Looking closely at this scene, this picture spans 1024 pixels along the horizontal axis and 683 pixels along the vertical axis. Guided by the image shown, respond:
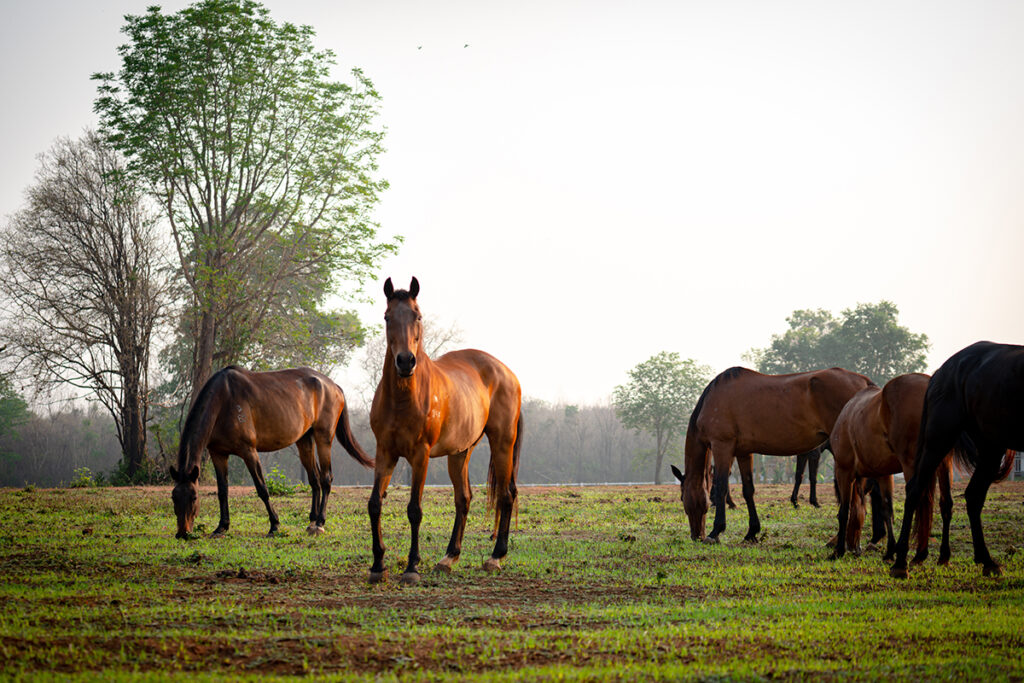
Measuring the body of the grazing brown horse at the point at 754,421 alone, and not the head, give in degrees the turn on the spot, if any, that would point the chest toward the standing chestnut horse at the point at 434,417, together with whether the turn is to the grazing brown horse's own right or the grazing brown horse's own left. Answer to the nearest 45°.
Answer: approximately 45° to the grazing brown horse's own left

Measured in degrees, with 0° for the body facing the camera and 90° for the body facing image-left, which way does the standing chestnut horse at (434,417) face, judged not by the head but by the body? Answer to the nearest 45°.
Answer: approximately 45°

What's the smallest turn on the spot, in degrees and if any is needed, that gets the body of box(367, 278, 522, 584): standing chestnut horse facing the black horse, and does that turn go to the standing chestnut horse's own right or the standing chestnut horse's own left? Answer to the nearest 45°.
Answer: approximately 135° to the standing chestnut horse's own left

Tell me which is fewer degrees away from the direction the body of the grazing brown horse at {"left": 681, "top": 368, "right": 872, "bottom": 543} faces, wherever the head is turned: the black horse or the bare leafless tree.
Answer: the bare leafless tree

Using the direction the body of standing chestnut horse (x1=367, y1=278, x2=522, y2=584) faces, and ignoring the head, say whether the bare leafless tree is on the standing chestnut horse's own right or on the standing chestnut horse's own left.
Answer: on the standing chestnut horse's own right

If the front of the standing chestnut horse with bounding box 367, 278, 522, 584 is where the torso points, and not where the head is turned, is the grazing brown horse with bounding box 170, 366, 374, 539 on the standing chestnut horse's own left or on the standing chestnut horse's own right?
on the standing chestnut horse's own right

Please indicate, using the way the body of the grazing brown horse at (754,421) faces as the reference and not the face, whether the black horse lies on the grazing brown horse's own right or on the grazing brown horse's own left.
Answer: on the grazing brown horse's own left

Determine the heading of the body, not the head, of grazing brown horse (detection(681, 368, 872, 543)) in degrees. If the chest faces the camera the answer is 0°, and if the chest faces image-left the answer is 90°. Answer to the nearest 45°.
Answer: approximately 90°
